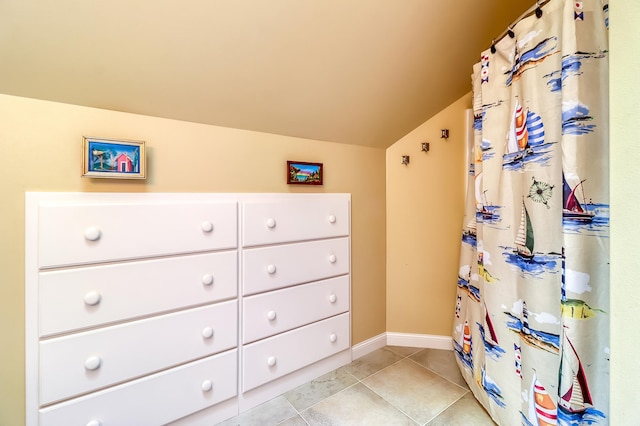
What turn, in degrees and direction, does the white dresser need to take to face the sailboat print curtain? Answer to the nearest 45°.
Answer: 0° — it already faces it

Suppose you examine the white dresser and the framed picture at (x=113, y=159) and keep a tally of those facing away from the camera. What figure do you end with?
0

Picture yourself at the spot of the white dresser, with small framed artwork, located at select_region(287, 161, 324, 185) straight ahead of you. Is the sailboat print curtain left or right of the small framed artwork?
right

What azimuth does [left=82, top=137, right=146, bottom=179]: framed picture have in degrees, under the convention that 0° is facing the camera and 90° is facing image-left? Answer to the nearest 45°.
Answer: approximately 315°

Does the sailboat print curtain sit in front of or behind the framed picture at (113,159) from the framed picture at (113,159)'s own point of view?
in front

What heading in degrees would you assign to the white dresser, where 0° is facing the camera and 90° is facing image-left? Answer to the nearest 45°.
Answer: approximately 315°
